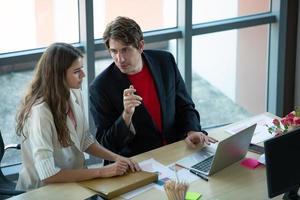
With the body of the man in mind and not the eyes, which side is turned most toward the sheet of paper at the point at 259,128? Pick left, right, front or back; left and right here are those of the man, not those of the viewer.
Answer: left

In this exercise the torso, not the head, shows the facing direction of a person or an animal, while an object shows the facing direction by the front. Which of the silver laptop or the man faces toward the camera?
the man

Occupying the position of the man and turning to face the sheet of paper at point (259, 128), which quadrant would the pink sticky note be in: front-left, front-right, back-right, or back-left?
front-right

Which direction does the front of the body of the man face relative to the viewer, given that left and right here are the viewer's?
facing the viewer

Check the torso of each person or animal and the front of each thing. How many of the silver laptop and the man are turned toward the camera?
1

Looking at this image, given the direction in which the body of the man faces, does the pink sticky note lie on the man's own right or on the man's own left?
on the man's own left

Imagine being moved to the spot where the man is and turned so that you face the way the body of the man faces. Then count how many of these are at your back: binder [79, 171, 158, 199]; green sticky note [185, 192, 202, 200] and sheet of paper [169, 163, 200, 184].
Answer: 0

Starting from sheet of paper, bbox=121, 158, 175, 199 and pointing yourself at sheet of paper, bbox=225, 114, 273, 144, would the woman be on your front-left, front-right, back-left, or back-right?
back-left

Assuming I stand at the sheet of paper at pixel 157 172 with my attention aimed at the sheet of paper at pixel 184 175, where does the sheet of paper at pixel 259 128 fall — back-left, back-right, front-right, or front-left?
front-left

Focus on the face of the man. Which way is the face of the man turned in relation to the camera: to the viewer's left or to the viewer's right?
to the viewer's left

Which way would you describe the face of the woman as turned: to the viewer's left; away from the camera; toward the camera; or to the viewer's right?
to the viewer's right

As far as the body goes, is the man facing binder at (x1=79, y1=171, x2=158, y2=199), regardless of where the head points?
yes

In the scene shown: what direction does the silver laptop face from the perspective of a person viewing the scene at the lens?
facing away from the viewer and to the left of the viewer

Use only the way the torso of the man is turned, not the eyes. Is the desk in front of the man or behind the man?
in front

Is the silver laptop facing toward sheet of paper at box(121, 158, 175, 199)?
no
